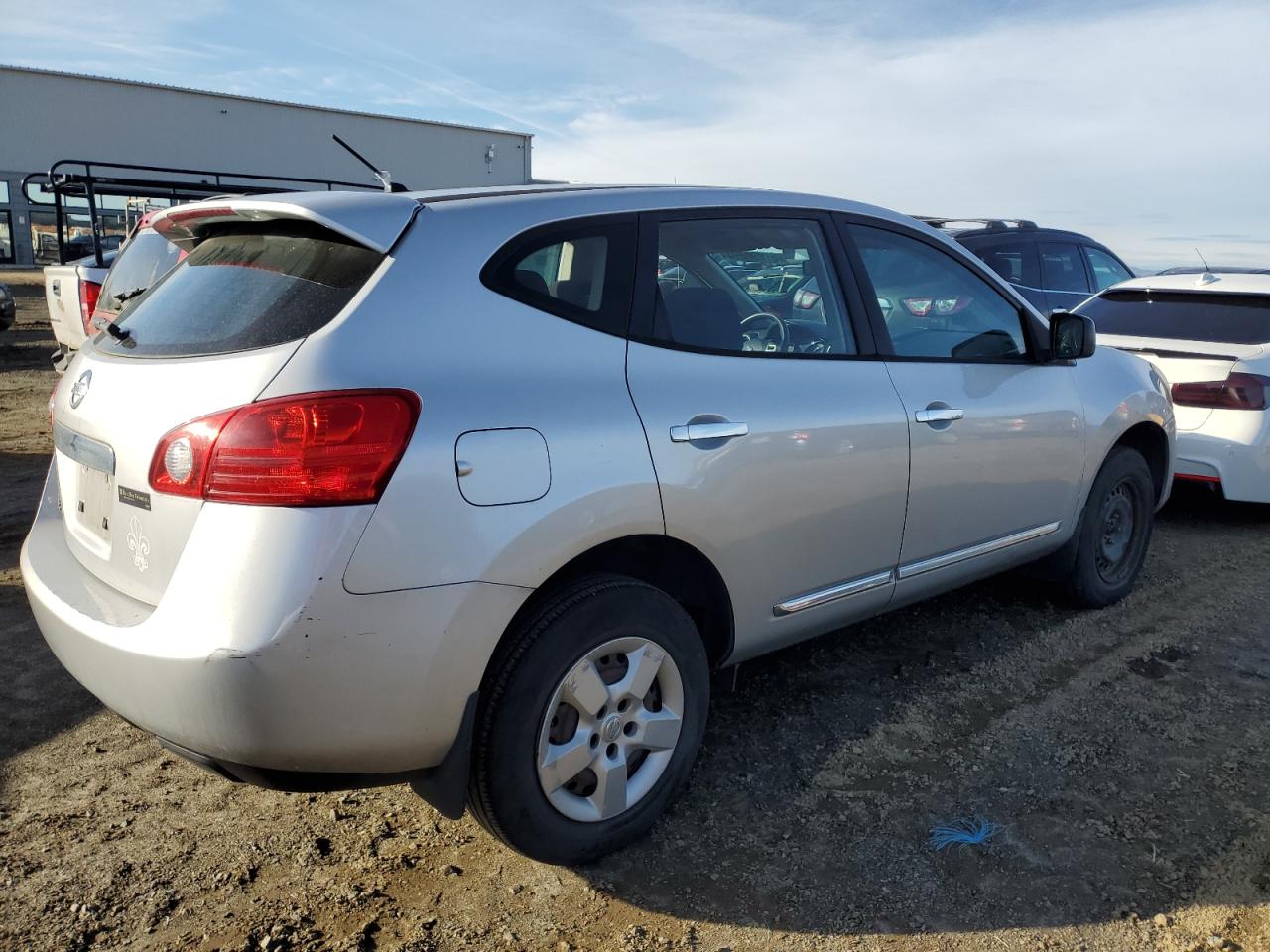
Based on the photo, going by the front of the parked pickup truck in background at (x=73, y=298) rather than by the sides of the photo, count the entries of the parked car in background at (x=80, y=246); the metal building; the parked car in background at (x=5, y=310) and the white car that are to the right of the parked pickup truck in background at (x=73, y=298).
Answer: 1

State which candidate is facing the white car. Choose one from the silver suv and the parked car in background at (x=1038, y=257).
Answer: the silver suv

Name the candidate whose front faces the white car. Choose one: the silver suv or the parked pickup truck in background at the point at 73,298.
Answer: the silver suv

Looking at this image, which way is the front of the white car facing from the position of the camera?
facing away from the viewer and to the right of the viewer

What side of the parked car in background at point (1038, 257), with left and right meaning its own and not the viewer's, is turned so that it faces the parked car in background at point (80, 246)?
left

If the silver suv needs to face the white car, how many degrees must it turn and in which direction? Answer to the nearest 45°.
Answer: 0° — it already faces it

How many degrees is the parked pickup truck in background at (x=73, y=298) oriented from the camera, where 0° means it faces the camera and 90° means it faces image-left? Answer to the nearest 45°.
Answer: approximately 225°

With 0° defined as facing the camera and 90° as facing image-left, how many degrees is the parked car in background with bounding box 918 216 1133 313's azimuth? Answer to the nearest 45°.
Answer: approximately 225°

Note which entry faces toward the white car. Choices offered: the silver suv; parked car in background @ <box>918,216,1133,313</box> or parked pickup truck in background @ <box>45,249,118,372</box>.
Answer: the silver suv

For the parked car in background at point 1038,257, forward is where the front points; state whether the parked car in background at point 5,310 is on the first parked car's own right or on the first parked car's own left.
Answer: on the first parked car's own left

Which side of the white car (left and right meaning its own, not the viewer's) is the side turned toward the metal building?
left

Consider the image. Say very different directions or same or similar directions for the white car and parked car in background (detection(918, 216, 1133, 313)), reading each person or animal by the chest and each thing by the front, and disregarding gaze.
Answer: same or similar directions
